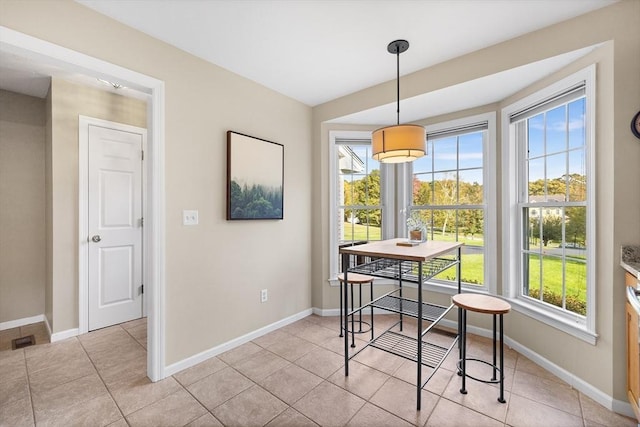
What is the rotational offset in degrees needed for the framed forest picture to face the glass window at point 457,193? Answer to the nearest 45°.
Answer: approximately 45° to its left

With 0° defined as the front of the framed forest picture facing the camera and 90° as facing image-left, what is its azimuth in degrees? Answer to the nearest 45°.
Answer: approximately 315°

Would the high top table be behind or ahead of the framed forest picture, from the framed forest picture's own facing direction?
ahead

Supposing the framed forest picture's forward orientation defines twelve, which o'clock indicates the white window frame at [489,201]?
The white window frame is roughly at 11 o'clock from the framed forest picture.

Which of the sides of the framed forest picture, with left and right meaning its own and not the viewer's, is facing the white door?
back

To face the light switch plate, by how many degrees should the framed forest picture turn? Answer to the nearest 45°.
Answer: approximately 90° to its right

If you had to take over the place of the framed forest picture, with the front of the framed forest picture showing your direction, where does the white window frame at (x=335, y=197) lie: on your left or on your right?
on your left

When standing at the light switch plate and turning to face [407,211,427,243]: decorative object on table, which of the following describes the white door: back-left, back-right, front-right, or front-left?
back-left

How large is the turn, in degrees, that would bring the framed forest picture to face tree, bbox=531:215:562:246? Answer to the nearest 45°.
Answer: approximately 45° to its left

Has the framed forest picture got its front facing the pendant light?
yes

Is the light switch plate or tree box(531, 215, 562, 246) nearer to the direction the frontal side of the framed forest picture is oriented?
the tree

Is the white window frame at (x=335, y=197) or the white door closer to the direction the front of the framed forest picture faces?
the white window frame
